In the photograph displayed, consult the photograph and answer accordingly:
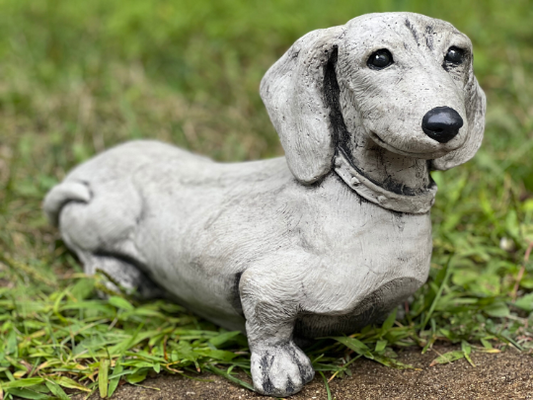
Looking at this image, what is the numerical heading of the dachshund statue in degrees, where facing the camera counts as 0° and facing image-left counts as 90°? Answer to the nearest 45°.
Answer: approximately 315°
